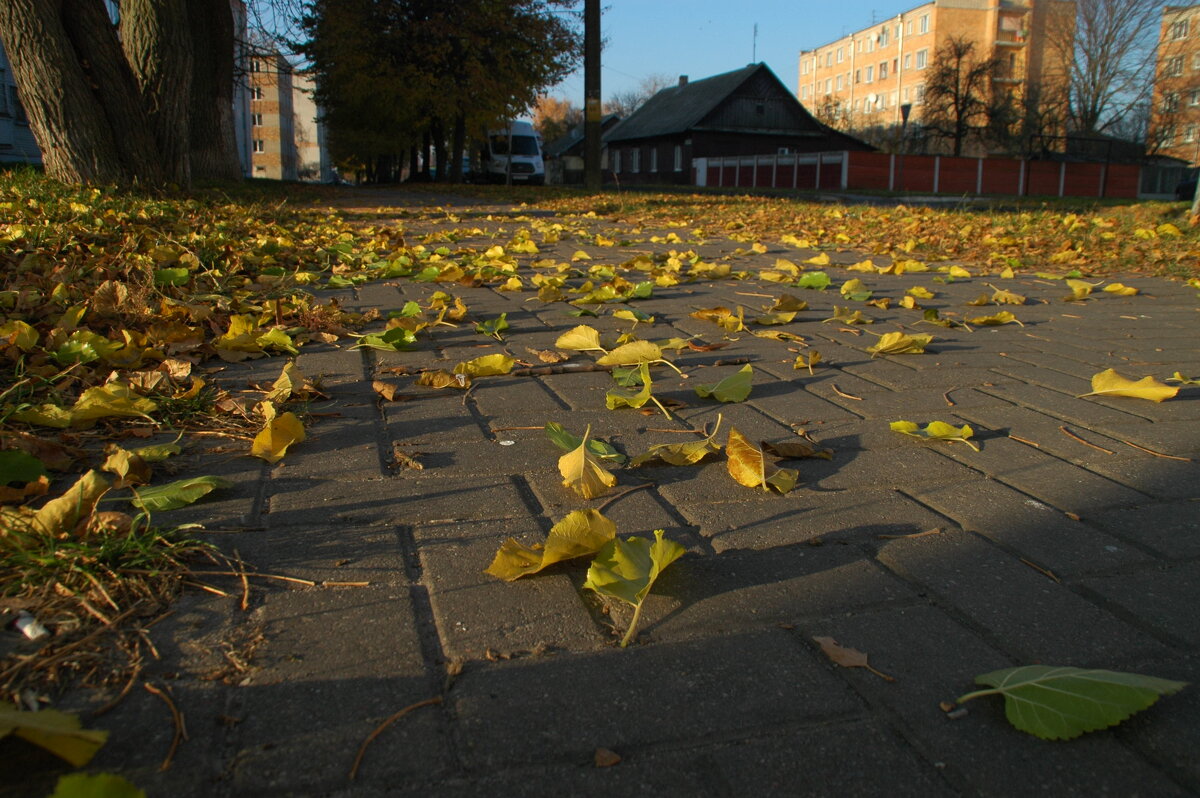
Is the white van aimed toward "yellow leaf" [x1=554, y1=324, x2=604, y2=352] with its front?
yes

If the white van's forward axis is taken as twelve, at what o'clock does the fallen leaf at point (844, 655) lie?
The fallen leaf is roughly at 12 o'clock from the white van.

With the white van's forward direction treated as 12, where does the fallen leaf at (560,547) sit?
The fallen leaf is roughly at 12 o'clock from the white van.

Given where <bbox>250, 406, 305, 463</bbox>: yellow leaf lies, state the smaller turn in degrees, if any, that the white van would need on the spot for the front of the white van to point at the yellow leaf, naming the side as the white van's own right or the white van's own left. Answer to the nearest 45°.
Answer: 0° — it already faces it

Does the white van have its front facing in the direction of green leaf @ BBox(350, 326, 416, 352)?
yes

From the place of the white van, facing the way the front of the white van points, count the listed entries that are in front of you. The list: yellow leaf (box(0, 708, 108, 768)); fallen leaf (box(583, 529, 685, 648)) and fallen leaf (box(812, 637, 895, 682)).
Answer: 3

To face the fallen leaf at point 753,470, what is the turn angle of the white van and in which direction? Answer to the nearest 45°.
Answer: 0° — it already faces it

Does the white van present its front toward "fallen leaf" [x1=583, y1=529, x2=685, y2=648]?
yes

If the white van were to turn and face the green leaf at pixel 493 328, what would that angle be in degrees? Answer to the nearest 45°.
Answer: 0° — it already faces it

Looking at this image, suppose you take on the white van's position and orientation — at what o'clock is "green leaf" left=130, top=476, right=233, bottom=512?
The green leaf is roughly at 12 o'clock from the white van.
